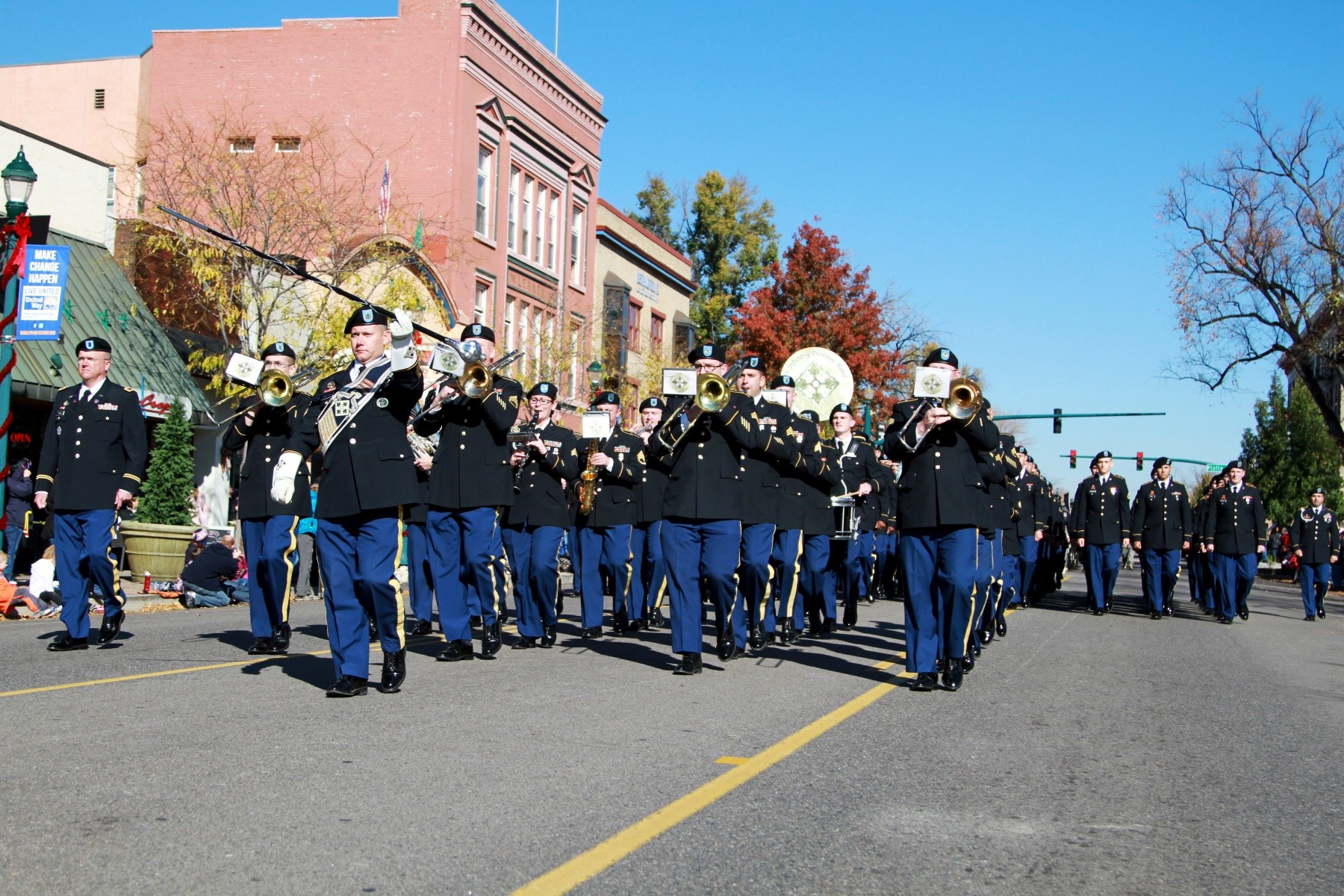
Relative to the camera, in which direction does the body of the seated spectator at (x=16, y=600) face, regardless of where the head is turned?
to the viewer's right

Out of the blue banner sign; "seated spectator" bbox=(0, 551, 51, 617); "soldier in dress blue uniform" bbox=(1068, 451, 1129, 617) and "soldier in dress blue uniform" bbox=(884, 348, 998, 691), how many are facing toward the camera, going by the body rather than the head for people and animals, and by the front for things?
3

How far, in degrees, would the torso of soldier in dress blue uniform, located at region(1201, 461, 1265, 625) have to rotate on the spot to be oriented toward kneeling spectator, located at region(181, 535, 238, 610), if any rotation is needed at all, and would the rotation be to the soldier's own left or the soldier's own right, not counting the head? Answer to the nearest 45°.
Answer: approximately 45° to the soldier's own right

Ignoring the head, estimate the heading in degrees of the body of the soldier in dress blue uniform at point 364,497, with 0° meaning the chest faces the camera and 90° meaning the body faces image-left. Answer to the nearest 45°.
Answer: approximately 45°

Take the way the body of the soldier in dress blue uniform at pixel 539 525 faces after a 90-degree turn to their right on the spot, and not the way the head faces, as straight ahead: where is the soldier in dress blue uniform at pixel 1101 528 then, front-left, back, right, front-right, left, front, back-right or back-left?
right

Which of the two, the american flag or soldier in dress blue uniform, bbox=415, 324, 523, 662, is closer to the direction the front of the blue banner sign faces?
the soldier in dress blue uniform

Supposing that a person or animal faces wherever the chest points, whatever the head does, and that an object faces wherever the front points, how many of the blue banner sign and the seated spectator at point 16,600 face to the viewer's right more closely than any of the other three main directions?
1

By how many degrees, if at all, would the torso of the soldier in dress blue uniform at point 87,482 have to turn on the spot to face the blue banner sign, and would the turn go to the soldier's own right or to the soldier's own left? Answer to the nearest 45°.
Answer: approximately 135° to the soldier's own right

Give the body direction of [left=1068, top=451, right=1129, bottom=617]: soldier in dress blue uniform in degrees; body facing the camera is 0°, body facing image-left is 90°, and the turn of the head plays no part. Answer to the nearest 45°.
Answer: approximately 0°
